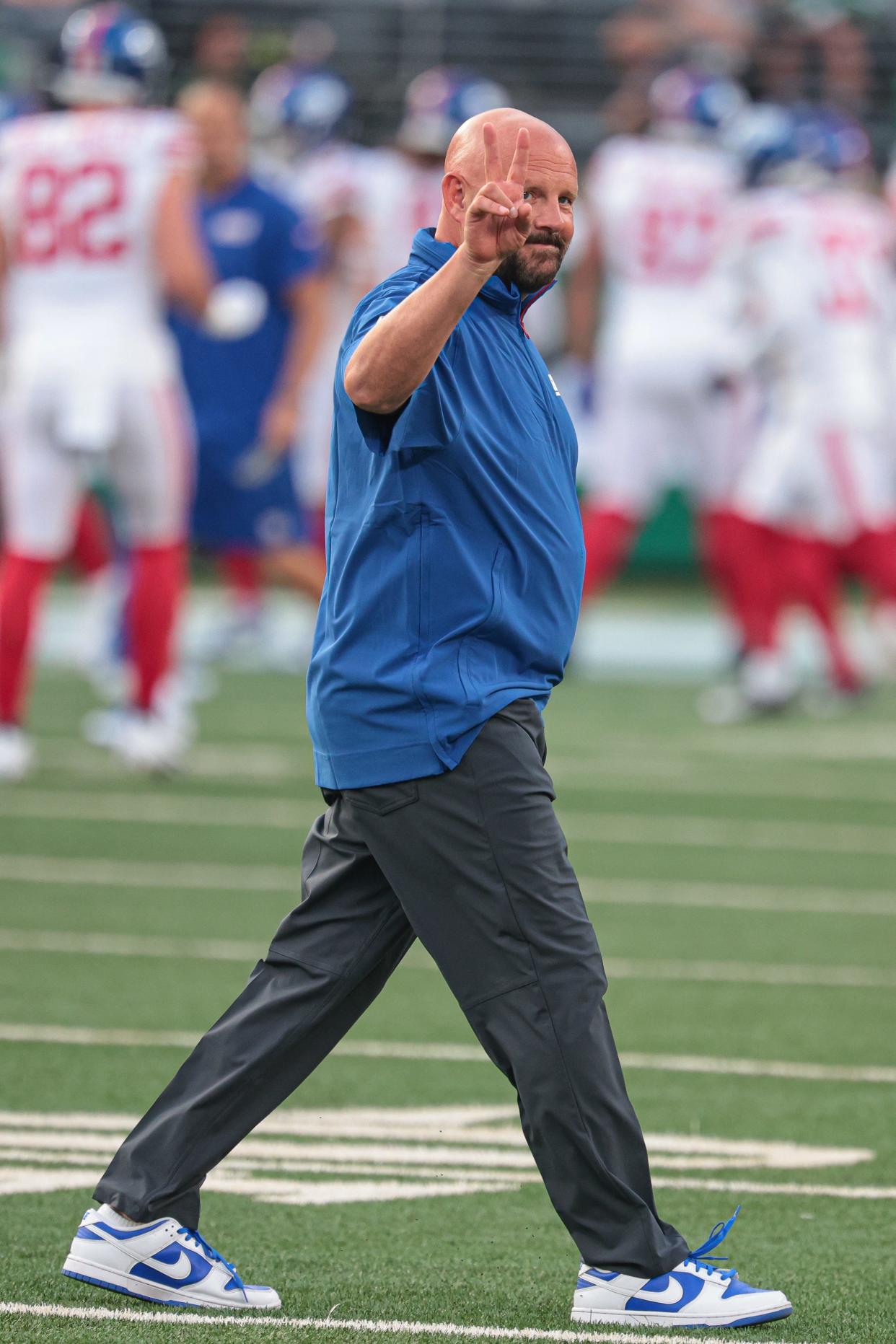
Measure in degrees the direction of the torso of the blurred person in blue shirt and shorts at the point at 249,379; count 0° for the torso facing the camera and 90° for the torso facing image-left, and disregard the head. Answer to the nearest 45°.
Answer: approximately 45°

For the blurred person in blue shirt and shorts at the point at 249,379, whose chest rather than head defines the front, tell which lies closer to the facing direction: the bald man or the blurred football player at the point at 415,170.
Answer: the bald man

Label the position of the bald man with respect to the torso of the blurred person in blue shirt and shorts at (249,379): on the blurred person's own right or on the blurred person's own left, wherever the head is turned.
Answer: on the blurred person's own left

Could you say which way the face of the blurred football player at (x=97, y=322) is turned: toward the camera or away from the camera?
away from the camera

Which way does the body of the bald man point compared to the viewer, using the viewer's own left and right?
facing to the right of the viewer

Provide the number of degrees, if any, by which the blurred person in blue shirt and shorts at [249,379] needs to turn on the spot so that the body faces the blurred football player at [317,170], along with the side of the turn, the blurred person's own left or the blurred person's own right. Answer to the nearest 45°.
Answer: approximately 135° to the blurred person's own right
